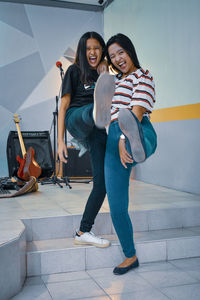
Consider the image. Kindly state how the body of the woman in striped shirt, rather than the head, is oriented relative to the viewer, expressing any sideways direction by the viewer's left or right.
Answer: facing the viewer and to the left of the viewer

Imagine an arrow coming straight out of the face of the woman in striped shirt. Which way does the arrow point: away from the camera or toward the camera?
toward the camera

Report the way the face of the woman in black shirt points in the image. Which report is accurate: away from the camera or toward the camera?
toward the camera

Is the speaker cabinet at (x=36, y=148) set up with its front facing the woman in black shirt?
yes

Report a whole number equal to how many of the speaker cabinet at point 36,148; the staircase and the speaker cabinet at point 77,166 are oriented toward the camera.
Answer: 3

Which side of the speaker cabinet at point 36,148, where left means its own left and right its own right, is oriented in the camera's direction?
front

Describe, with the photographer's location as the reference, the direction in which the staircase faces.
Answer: facing the viewer

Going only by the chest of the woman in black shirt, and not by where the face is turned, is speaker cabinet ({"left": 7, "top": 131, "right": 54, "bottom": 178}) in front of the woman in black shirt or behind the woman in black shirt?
behind

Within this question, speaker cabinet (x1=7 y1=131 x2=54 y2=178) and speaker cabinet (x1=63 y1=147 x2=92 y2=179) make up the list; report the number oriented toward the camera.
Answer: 2

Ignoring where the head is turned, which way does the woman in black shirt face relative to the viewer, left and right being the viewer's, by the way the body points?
facing the viewer and to the right of the viewer

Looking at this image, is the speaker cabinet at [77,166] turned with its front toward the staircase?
yes

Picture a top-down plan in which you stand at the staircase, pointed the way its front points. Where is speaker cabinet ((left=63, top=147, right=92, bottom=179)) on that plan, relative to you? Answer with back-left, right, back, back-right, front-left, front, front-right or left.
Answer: back
